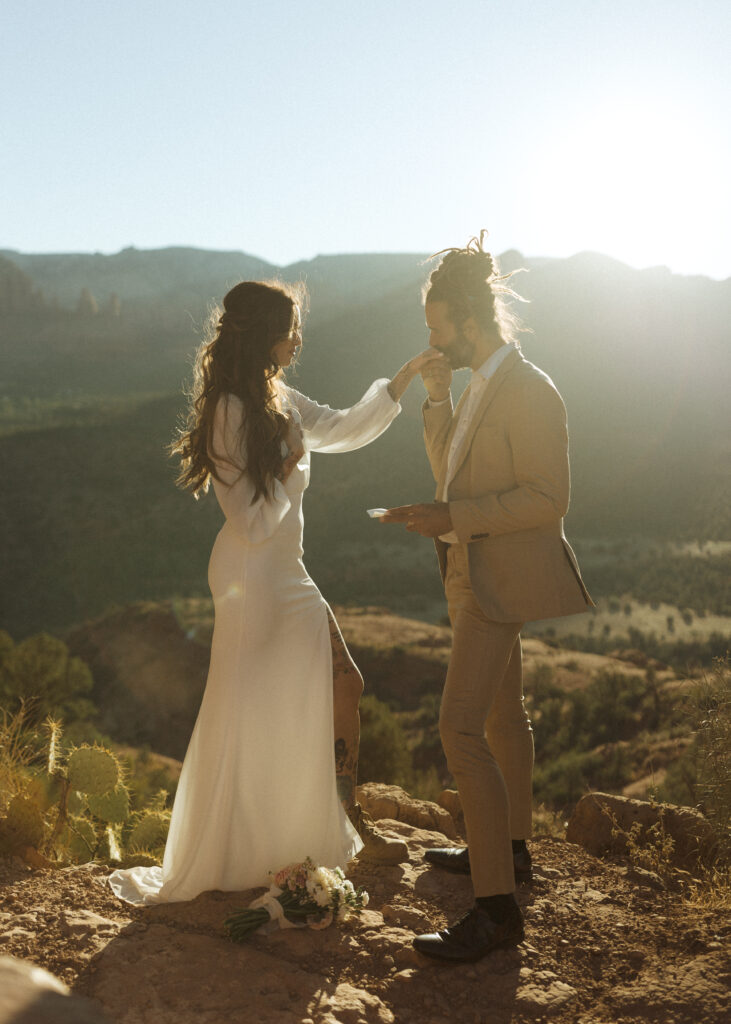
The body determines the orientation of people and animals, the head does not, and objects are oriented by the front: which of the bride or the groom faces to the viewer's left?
the groom

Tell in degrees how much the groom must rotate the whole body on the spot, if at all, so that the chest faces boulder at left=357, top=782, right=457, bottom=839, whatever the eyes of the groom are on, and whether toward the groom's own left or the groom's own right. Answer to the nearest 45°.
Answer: approximately 90° to the groom's own right

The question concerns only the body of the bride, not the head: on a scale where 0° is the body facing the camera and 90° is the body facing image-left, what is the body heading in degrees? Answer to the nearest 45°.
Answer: approximately 270°

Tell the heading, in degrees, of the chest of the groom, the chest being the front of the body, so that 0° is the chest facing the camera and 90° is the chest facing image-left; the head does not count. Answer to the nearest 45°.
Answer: approximately 90°

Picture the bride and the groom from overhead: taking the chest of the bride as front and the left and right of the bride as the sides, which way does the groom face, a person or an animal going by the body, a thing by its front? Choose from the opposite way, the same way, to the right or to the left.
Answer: the opposite way

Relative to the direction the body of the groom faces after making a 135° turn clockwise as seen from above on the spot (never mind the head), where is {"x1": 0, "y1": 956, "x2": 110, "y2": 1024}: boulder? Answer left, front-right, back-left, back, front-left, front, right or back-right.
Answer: back-right

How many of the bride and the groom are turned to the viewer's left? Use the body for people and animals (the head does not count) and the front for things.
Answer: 1

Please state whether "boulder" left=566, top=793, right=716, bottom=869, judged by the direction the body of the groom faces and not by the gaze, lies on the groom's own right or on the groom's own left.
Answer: on the groom's own right

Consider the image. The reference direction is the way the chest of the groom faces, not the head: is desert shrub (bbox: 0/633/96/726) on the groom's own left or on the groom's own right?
on the groom's own right

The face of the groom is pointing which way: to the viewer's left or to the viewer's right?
to the viewer's left

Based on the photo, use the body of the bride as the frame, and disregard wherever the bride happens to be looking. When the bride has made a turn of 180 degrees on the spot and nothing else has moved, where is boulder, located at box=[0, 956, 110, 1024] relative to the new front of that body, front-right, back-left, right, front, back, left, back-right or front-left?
left
